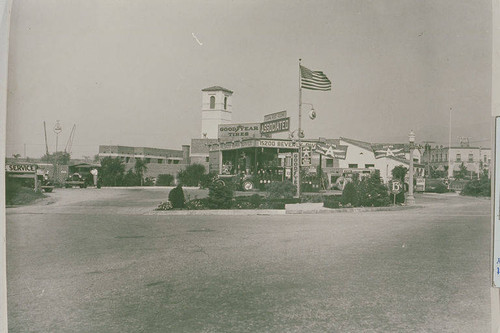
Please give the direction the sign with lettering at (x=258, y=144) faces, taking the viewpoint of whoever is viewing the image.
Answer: facing the viewer

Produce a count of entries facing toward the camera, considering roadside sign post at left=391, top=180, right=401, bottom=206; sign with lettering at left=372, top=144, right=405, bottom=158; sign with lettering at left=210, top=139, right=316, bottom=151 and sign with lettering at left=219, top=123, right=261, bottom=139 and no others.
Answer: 4

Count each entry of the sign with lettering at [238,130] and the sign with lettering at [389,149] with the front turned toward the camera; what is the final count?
2

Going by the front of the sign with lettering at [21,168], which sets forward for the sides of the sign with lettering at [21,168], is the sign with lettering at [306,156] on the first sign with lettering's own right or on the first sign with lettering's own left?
on the first sign with lettering's own left

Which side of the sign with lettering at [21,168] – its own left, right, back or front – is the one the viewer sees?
front

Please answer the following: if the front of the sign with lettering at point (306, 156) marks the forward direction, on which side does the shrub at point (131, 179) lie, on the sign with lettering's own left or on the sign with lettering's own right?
on the sign with lettering's own right

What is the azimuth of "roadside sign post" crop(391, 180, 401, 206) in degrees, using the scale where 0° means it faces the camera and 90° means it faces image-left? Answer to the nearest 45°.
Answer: approximately 0°

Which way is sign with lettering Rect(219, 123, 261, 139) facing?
toward the camera

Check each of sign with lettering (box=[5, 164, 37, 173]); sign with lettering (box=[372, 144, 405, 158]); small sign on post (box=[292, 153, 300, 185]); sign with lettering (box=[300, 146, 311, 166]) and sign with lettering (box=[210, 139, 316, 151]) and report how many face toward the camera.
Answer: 5

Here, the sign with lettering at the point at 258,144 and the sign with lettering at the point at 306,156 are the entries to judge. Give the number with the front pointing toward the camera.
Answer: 2

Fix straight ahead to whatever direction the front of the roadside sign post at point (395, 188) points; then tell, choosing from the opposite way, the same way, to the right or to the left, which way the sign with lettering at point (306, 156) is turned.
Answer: the same way
